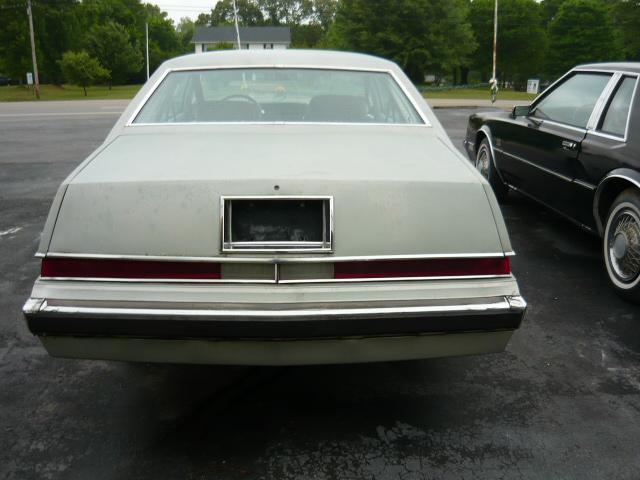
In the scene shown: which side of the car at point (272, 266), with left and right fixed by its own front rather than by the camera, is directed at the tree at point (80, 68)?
front

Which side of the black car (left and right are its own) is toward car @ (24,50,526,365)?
left

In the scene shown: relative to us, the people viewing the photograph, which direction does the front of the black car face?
facing away from the viewer and to the left of the viewer

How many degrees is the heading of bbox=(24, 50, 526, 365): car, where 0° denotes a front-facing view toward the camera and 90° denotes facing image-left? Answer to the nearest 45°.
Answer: approximately 180°

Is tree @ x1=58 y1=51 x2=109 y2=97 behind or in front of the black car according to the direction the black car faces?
in front

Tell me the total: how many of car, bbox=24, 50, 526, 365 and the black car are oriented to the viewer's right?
0

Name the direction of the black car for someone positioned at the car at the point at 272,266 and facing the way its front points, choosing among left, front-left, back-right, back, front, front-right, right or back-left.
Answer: front-right

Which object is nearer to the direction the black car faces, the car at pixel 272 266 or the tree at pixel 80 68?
the tree
